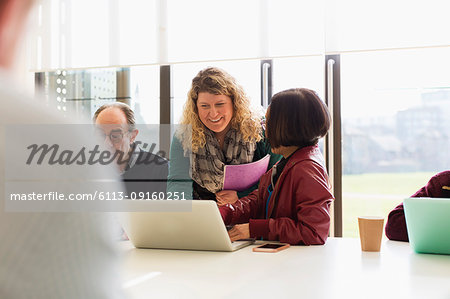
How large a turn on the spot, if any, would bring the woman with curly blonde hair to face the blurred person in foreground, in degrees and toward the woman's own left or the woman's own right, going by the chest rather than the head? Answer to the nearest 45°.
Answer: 0° — they already face them

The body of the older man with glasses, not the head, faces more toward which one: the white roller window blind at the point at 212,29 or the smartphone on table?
the smartphone on table

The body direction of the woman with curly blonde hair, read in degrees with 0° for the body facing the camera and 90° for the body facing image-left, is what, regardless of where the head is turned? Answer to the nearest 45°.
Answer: approximately 0°

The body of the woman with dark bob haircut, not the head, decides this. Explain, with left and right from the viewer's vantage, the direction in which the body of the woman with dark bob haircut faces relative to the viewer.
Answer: facing to the left of the viewer

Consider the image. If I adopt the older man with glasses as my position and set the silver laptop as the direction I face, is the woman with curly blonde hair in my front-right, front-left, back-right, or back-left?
front-left

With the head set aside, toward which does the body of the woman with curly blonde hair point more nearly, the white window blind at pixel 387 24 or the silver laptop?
the silver laptop

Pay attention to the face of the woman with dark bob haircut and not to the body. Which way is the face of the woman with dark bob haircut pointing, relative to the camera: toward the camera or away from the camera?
away from the camera

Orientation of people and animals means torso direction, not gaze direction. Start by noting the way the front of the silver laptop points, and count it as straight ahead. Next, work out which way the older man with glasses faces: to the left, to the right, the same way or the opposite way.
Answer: the opposite way

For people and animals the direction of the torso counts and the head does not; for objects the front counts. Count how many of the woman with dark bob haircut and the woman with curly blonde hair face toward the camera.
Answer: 1

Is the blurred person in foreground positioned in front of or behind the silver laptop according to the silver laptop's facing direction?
behind

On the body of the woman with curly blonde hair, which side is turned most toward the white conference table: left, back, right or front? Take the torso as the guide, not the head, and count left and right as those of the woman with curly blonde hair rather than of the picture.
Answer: front

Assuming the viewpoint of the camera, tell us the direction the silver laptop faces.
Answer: facing away from the viewer and to the right of the viewer
